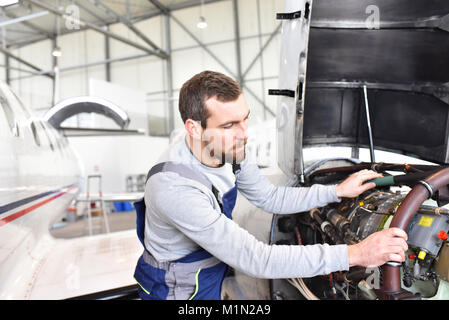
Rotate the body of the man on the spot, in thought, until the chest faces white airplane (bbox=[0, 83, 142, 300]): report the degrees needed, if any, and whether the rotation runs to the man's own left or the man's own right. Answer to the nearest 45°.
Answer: approximately 180°

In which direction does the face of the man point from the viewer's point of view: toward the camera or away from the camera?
toward the camera
